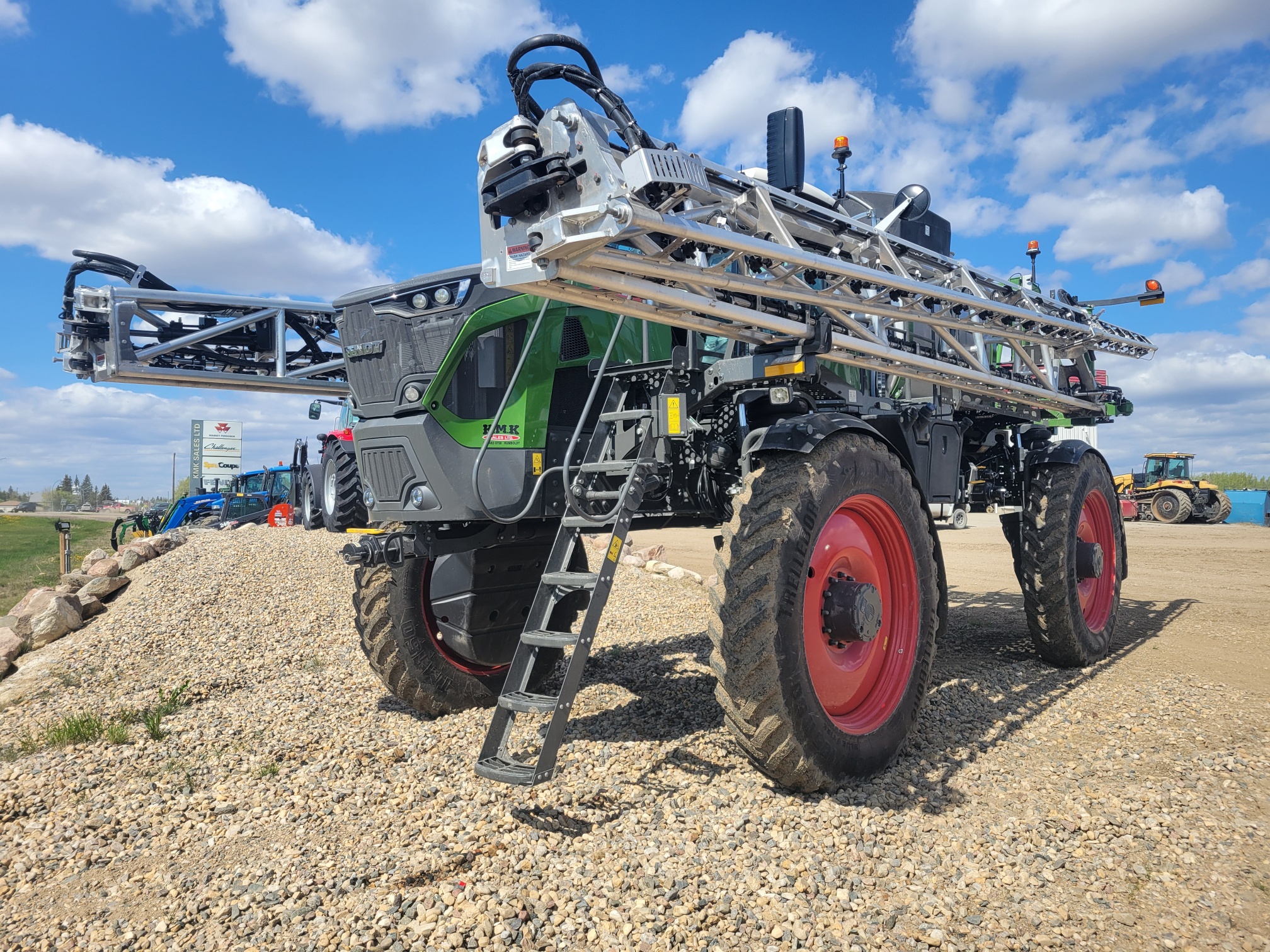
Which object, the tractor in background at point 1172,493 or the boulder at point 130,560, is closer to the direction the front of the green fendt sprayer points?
the boulder

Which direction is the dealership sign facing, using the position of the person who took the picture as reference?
facing the viewer

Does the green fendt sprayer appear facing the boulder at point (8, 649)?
no

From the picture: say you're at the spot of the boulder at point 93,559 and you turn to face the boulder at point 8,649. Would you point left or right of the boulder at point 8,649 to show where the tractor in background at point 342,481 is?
left

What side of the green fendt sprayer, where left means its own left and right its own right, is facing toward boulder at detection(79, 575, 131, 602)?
right

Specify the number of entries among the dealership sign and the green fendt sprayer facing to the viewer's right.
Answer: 0

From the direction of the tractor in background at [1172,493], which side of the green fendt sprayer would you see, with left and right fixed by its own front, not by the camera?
back

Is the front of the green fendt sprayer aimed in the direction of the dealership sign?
no

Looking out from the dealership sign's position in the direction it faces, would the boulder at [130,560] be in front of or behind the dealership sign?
in front

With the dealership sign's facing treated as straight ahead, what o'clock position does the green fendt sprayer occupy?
The green fendt sprayer is roughly at 12 o'clock from the dealership sign.
